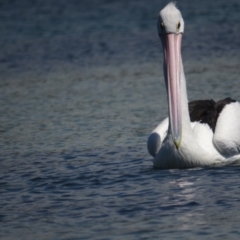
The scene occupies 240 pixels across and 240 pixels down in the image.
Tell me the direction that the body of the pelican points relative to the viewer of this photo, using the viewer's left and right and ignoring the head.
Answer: facing the viewer and to the left of the viewer
